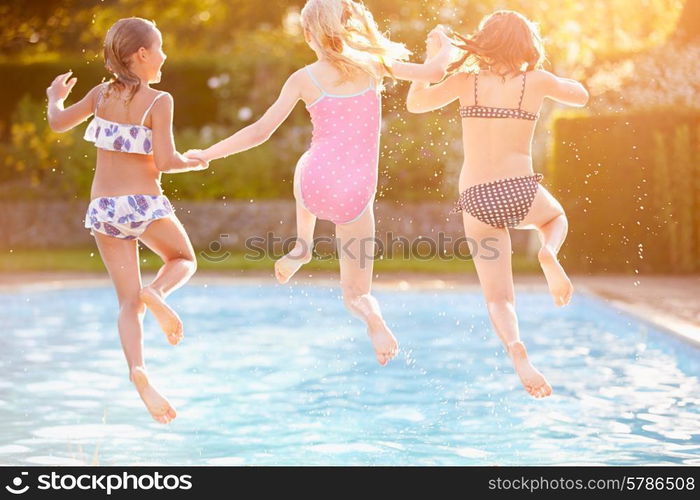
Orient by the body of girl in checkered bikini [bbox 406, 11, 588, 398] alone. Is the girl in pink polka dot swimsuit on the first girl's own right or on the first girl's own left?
on the first girl's own left

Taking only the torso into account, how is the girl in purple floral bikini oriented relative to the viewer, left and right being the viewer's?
facing away from the viewer and to the right of the viewer

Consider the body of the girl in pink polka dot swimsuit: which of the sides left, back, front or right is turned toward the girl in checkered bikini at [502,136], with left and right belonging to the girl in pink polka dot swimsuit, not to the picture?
right

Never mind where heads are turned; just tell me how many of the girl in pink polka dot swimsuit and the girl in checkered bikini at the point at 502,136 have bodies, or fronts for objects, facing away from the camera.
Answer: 2

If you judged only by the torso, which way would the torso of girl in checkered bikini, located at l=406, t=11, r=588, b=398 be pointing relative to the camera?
away from the camera

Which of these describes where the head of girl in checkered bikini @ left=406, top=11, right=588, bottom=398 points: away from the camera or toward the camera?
away from the camera

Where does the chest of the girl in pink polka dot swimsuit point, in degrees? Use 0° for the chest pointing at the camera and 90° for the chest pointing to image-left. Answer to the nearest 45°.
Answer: approximately 180°

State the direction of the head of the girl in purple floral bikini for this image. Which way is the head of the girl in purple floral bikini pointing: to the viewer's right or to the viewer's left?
to the viewer's right
